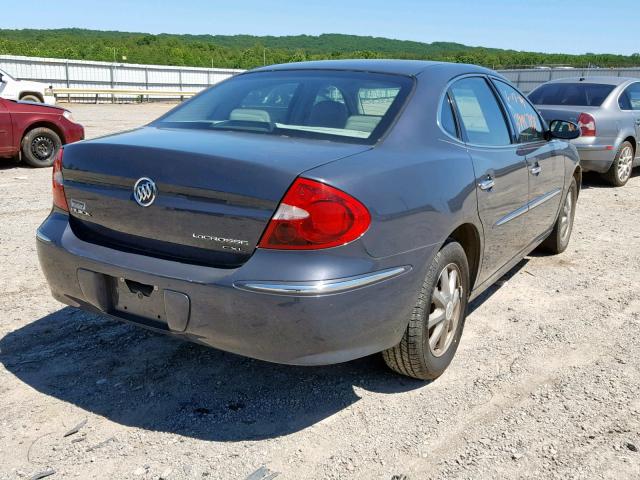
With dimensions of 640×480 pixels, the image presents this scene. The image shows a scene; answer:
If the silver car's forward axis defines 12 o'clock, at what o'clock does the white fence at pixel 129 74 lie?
The white fence is roughly at 9 o'clock from the silver car.

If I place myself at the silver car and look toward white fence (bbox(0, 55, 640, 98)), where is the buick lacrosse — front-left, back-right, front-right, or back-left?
back-left

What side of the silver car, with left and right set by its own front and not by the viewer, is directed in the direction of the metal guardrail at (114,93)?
left

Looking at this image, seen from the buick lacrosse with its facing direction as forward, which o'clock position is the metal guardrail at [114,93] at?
The metal guardrail is roughly at 10 o'clock from the buick lacrosse.

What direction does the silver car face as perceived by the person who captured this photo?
facing away from the viewer and to the right of the viewer

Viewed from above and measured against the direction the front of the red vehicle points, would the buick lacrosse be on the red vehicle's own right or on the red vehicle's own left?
on the red vehicle's own right

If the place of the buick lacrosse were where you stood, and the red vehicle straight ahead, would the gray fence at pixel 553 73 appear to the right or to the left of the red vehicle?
right

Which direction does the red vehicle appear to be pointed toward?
to the viewer's right

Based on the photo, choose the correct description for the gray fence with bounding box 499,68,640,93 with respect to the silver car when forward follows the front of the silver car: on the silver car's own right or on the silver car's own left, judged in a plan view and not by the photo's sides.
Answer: on the silver car's own left

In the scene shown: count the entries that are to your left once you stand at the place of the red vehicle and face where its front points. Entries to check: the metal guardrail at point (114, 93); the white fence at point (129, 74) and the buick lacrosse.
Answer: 2

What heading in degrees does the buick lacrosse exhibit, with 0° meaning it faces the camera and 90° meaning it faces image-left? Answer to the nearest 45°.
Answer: approximately 225°
